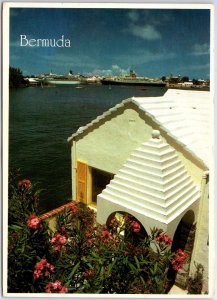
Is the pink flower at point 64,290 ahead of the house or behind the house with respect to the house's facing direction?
ahead

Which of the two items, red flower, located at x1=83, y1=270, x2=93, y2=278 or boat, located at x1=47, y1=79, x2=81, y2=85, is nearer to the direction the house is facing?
the red flower

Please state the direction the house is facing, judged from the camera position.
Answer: facing the viewer and to the left of the viewer
